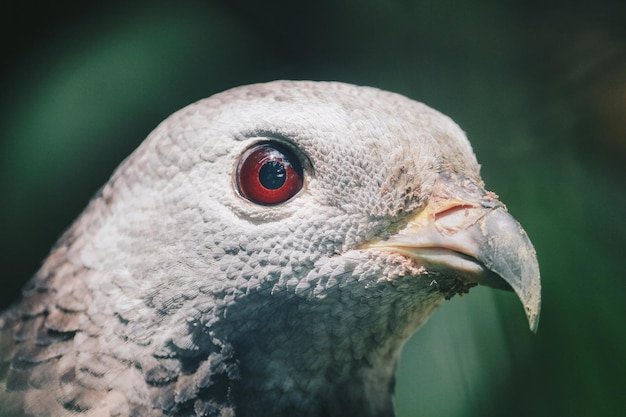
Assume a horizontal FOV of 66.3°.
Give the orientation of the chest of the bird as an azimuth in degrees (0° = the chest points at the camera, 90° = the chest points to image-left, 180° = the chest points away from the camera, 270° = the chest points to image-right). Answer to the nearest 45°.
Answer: approximately 270°
